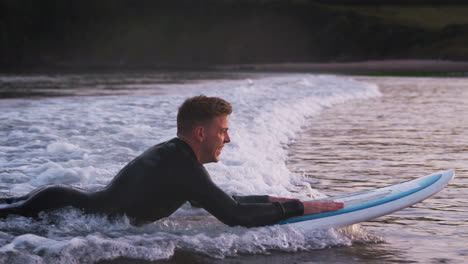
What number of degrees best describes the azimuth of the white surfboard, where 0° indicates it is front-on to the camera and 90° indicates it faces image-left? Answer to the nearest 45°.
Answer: approximately 270°
